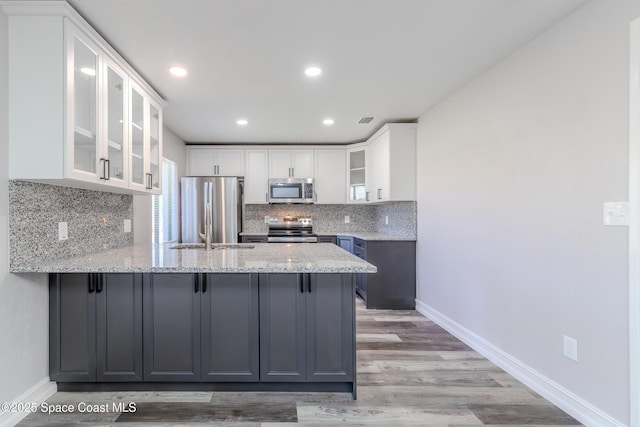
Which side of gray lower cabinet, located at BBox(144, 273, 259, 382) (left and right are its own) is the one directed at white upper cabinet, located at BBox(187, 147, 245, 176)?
back

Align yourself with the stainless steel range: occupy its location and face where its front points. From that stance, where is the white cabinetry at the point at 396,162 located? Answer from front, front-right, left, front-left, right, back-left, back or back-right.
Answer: front-left

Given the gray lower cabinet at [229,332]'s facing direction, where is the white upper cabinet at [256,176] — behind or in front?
behind

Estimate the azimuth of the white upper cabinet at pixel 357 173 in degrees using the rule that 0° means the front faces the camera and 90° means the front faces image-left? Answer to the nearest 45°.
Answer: approximately 45°

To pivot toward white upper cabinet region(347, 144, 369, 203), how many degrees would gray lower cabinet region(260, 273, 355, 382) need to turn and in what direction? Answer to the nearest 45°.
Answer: approximately 180°
